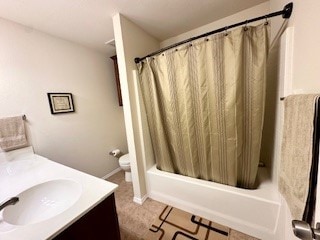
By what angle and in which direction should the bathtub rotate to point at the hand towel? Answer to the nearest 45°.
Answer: approximately 45° to its right

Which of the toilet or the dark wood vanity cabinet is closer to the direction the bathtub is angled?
the dark wood vanity cabinet

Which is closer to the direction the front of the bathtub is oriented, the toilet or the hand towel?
the hand towel

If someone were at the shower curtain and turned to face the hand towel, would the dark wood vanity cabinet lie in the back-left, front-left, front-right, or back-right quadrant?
front-left

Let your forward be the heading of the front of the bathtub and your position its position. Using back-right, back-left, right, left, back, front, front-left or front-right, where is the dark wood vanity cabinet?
front

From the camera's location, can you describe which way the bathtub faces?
facing the viewer and to the left of the viewer

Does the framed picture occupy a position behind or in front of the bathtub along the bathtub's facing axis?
in front

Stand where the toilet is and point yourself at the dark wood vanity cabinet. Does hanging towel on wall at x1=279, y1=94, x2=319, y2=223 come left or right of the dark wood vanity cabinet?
left
